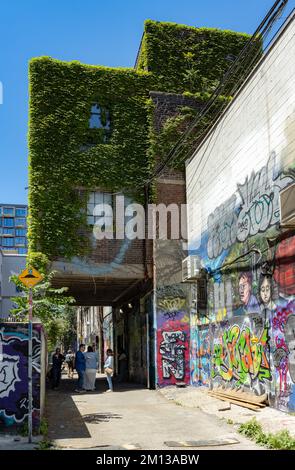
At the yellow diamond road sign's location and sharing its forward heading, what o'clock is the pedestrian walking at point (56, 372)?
The pedestrian walking is roughly at 6 o'clock from the yellow diamond road sign.

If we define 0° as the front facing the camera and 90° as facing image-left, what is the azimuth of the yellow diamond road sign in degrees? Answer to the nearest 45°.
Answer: approximately 0°

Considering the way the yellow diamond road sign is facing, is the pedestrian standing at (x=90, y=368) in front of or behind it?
behind
